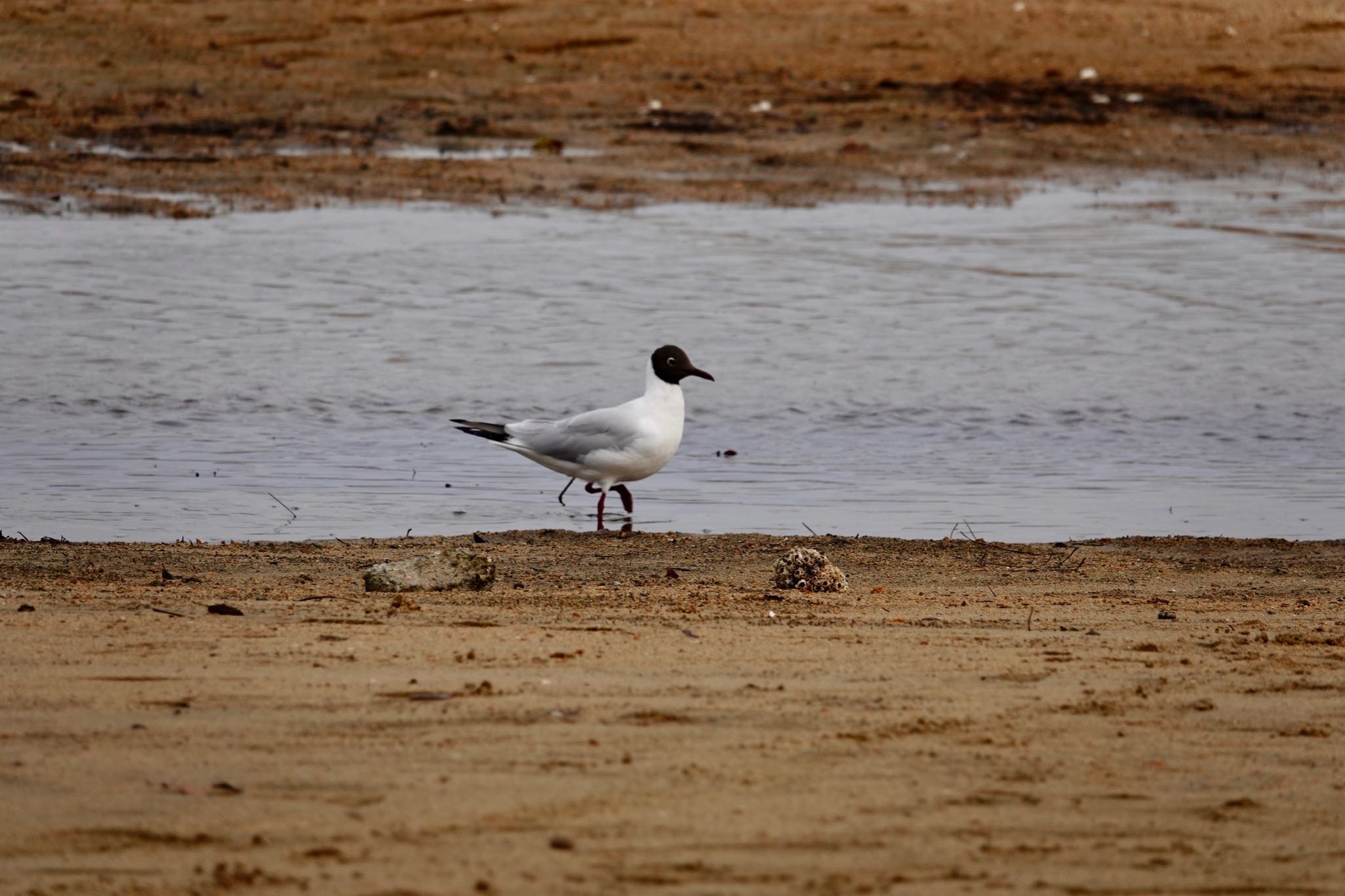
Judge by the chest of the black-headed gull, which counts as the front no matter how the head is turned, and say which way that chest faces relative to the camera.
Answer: to the viewer's right

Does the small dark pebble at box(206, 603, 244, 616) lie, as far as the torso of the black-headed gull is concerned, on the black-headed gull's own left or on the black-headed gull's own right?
on the black-headed gull's own right

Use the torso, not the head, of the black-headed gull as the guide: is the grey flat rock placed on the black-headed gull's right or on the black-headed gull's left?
on the black-headed gull's right

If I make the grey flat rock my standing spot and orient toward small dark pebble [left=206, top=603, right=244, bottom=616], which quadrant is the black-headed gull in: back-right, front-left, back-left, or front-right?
back-right
